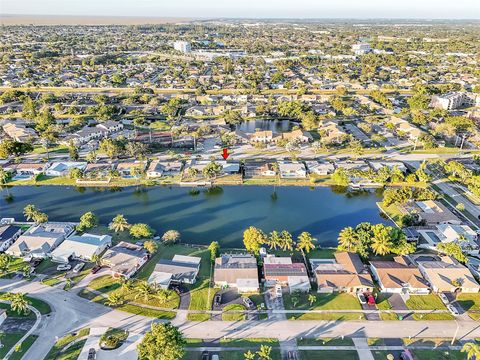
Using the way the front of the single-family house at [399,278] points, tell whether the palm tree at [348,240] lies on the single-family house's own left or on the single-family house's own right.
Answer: on the single-family house's own right

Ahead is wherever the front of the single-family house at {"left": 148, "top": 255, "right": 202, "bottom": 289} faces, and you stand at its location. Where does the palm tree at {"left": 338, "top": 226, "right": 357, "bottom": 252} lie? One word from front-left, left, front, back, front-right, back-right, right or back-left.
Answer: left

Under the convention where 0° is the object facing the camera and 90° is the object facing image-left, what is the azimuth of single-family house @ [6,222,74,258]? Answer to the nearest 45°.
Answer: approximately 0°

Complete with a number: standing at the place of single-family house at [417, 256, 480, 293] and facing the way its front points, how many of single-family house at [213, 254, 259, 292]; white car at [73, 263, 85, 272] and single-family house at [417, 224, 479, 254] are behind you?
1

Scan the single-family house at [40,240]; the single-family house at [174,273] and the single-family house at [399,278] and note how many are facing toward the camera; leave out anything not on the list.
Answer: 3

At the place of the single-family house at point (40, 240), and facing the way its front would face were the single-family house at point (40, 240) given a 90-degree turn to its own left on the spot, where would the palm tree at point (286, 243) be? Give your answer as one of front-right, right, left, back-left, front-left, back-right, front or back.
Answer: front-right

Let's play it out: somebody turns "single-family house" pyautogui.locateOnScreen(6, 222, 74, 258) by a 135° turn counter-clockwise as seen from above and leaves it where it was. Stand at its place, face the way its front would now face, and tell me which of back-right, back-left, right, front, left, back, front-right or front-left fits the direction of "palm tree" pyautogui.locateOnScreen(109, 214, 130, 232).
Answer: front-right

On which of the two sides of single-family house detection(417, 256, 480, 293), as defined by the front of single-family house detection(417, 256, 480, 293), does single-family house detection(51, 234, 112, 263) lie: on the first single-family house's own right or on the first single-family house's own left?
on the first single-family house's own right

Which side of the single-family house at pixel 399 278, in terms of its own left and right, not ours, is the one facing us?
front

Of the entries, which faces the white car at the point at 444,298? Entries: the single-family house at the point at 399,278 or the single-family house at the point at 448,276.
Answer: the single-family house at the point at 448,276

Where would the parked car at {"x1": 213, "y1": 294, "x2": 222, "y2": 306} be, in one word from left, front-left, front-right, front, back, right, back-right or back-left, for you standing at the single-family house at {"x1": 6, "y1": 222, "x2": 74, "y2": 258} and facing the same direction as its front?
front-left

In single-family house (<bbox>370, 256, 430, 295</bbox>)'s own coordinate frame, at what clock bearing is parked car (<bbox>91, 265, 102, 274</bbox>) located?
The parked car is roughly at 2 o'clock from the single-family house.

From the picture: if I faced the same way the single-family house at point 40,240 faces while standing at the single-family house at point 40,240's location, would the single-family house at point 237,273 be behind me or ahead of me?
ahead

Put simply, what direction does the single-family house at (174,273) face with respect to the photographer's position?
facing the viewer

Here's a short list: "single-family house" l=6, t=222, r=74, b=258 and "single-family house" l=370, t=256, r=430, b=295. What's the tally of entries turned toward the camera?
2

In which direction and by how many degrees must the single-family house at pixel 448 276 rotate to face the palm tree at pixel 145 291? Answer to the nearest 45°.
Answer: approximately 45° to its right
